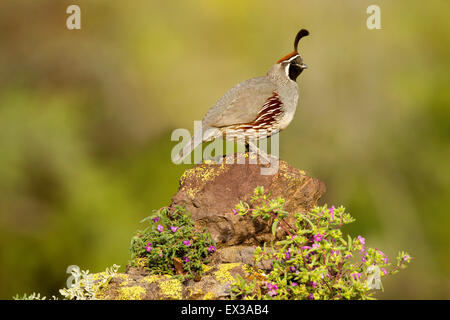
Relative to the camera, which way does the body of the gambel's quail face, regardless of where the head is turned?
to the viewer's right
